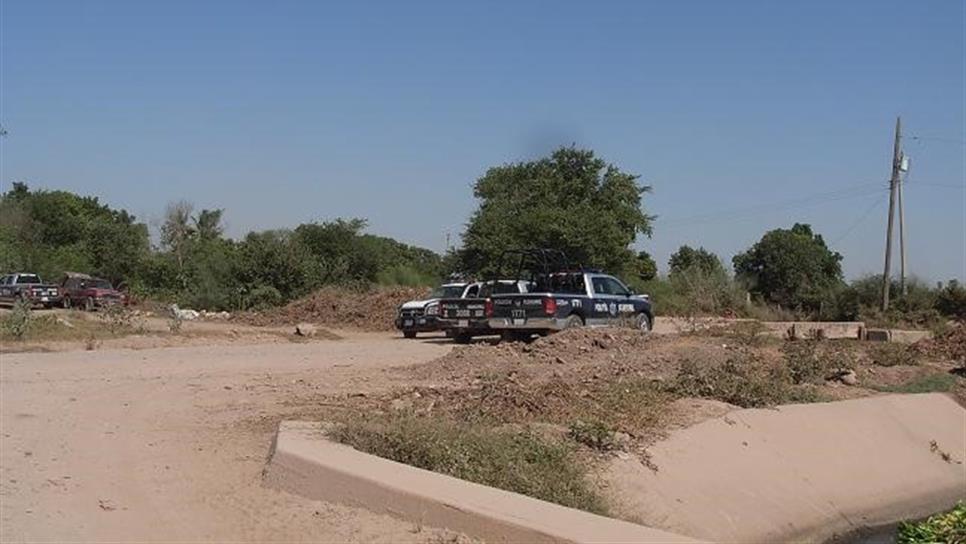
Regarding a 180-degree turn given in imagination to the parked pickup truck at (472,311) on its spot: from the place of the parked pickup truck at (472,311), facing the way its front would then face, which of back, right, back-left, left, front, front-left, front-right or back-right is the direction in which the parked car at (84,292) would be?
right

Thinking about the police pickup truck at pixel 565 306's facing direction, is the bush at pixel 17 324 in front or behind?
behind

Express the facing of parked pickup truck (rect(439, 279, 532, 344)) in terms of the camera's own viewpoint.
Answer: facing away from the viewer and to the right of the viewer

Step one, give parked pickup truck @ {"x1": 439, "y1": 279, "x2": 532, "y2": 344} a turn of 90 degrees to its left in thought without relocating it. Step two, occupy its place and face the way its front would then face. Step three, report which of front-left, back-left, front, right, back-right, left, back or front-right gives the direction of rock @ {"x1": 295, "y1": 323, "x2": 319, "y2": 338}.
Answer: front

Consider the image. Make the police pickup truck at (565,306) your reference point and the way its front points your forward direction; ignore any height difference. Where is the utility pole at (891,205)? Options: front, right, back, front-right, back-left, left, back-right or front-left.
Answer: front

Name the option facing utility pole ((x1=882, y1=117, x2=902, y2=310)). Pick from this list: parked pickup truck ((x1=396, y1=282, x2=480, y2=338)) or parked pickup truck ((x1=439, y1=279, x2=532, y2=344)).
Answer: parked pickup truck ((x1=439, y1=279, x2=532, y2=344))

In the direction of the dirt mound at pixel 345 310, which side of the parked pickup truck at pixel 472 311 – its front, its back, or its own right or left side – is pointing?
left

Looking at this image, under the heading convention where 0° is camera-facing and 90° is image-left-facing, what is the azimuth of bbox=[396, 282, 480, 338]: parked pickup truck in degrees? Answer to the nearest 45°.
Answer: approximately 45°

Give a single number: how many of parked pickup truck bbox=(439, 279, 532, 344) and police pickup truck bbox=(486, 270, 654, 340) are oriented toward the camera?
0

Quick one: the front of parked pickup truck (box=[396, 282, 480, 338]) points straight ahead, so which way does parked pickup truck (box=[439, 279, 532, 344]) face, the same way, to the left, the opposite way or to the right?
the opposite way

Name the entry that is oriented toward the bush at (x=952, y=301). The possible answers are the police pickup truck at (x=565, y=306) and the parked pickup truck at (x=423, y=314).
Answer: the police pickup truck
